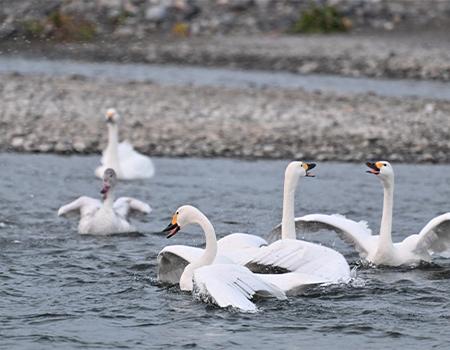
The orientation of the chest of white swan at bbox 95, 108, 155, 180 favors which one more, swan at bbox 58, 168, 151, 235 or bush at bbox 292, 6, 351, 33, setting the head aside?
the swan

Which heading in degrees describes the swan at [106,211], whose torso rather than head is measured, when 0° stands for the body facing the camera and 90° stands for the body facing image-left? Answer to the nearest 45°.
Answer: approximately 0°

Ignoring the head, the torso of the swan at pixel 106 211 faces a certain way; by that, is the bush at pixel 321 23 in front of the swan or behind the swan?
behind

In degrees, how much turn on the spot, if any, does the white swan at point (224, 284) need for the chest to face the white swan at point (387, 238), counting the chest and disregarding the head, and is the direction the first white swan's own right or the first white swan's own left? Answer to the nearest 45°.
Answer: approximately 135° to the first white swan's own right

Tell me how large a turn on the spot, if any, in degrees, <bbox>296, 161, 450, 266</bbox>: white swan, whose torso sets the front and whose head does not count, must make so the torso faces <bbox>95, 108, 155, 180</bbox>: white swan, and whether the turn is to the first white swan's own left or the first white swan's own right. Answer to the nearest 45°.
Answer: approximately 90° to the first white swan's own right

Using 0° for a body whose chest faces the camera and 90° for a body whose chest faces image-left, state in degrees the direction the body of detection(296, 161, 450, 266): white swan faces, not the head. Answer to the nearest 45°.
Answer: approximately 45°

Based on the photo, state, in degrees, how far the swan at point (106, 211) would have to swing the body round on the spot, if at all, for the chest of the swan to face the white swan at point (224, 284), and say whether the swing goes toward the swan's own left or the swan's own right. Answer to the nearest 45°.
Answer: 0° — it already faces it

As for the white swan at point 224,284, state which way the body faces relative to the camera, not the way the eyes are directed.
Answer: to the viewer's left
